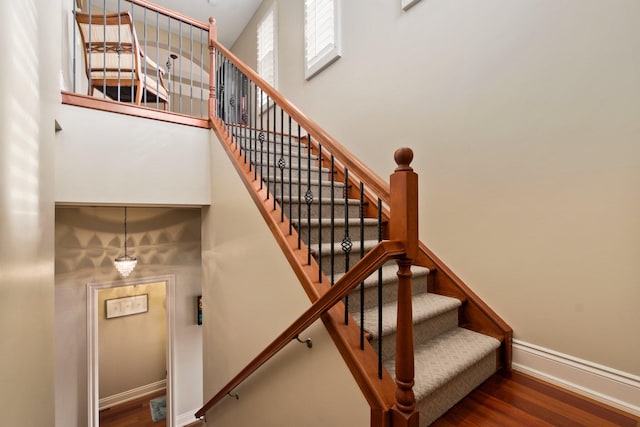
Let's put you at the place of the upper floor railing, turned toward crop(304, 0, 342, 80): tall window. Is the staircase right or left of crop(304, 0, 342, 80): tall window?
right

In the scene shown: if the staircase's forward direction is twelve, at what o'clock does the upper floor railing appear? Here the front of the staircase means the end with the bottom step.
The upper floor railing is roughly at 5 o'clock from the staircase.

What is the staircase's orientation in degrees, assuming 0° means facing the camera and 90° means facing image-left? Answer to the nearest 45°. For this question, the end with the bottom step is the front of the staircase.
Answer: approximately 315°
